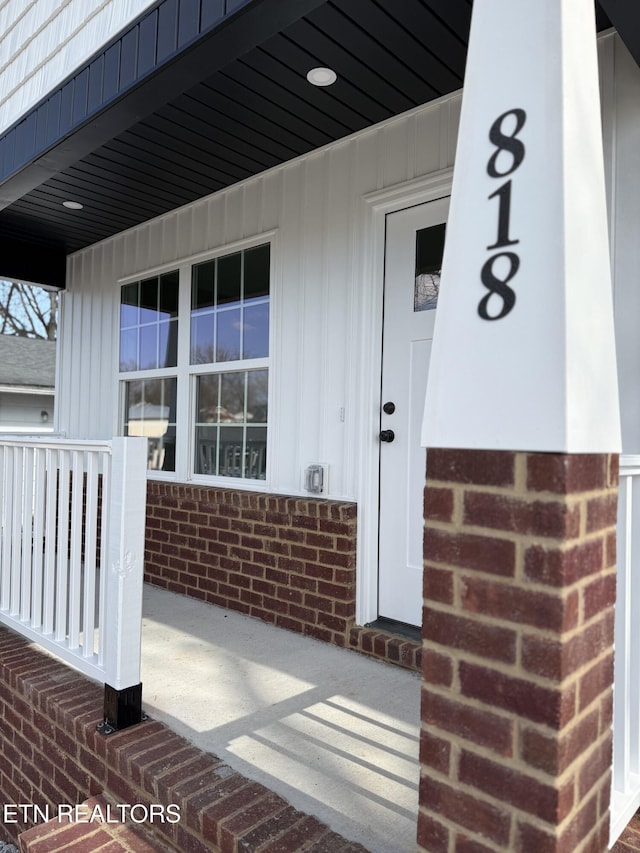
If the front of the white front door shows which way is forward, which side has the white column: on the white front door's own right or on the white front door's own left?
on the white front door's own left

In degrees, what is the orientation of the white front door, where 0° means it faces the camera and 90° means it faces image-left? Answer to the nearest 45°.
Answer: approximately 45°

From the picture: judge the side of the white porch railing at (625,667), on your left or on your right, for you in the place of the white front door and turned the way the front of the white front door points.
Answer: on your left
